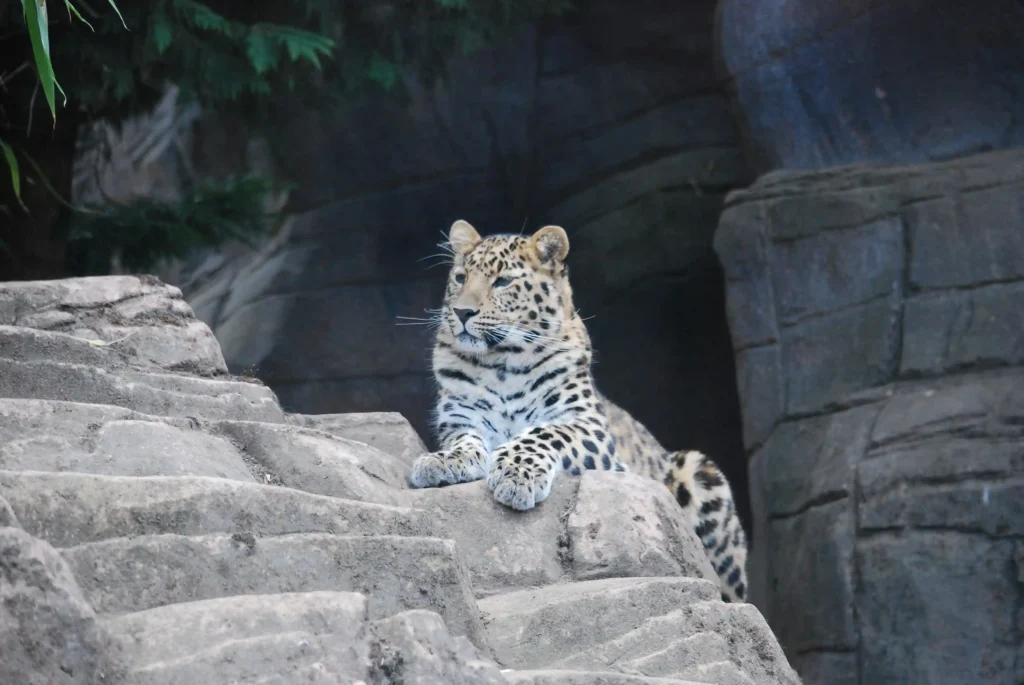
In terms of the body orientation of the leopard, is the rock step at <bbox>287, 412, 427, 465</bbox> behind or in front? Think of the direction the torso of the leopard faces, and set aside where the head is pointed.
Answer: in front

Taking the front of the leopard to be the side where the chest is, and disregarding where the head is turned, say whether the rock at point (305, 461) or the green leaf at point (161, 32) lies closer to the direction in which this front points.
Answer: the rock

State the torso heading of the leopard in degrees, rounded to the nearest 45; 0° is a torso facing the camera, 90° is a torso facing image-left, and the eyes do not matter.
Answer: approximately 45°

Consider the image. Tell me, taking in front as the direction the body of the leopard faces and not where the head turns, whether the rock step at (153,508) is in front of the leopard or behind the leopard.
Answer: in front

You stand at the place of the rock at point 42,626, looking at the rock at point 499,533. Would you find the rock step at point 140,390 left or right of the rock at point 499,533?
left

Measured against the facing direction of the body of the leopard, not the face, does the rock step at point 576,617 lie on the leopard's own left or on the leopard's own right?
on the leopard's own left
